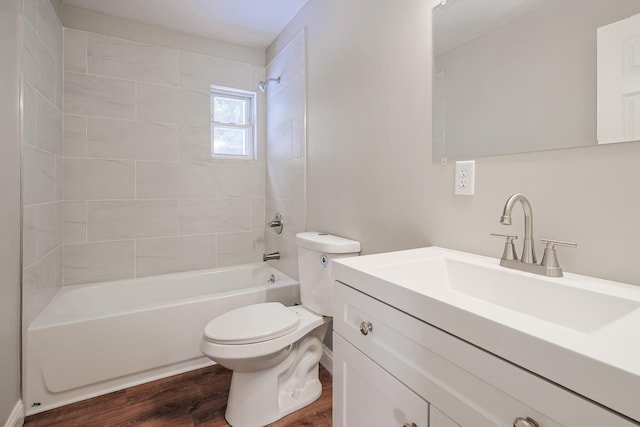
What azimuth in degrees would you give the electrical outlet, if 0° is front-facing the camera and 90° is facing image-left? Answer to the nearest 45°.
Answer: approximately 45°

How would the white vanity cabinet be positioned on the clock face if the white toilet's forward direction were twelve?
The white vanity cabinet is roughly at 10 o'clock from the white toilet.

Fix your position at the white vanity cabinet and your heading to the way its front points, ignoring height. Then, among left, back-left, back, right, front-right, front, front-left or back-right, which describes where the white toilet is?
right

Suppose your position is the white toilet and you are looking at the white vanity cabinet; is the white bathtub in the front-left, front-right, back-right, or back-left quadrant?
back-right

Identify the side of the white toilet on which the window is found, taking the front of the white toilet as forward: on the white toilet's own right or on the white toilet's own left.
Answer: on the white toilet's own right

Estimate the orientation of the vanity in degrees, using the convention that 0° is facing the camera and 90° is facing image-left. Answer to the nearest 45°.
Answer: approximately 45°

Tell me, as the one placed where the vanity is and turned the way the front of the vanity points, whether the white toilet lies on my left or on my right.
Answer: on my right

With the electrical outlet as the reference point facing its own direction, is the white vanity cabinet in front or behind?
in front

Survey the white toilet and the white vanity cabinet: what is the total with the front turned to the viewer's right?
0

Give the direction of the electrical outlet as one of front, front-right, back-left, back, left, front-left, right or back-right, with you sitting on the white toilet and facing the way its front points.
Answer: left

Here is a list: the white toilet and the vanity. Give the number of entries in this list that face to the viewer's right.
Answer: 0
